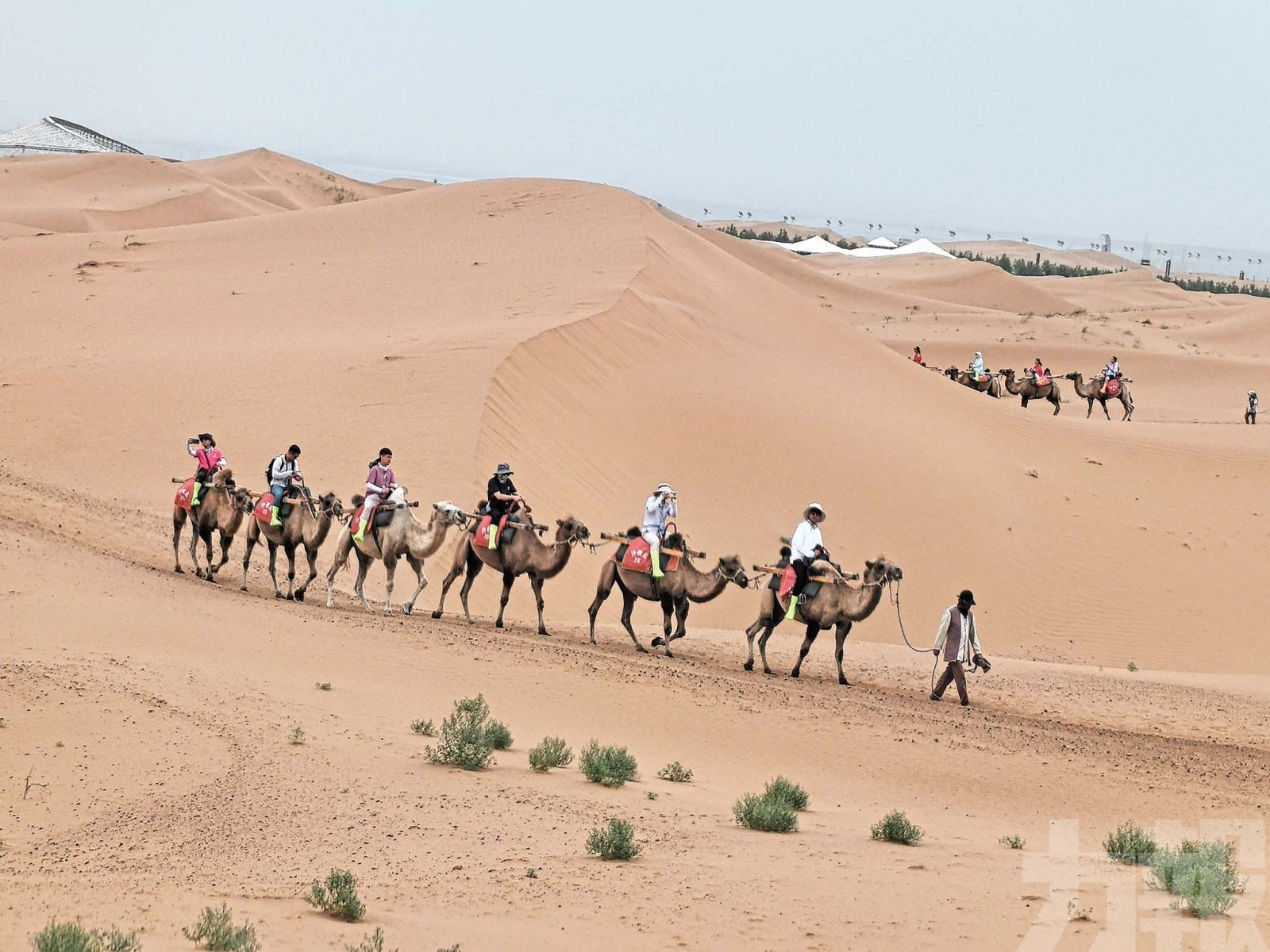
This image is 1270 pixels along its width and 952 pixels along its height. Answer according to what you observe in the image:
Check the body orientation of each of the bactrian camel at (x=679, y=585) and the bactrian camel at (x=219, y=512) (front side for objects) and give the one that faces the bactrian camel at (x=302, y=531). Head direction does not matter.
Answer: the bactrian camel at (x=219, y=512)

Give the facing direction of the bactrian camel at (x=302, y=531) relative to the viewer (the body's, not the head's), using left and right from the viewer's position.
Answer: facing the viewer and to the right of the viewer

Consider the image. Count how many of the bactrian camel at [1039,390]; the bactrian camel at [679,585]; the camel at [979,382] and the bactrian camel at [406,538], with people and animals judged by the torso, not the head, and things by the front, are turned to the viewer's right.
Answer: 2

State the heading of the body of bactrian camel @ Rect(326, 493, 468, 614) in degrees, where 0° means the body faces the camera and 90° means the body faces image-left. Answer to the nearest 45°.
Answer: approximately 270°

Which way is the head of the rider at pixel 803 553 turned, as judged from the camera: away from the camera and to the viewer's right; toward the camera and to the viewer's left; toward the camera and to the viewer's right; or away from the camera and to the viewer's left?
toward the camera and to the viewer's right

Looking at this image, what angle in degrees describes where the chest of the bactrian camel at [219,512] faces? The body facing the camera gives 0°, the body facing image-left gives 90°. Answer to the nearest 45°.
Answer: approximately 315°

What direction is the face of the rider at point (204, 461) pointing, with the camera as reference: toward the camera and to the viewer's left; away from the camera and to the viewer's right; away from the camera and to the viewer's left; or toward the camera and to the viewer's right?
toward the camera and to the viewer's left

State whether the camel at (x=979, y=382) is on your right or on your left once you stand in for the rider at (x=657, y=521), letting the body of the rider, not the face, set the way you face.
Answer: on your left

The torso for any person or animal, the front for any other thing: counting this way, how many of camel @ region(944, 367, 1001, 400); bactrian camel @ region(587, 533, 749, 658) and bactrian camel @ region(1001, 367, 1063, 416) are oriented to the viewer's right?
1

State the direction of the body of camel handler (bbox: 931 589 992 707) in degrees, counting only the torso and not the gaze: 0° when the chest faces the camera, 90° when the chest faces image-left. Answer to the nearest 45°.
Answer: approximately 315°

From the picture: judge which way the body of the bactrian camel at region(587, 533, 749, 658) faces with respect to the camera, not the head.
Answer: to the viewer's right

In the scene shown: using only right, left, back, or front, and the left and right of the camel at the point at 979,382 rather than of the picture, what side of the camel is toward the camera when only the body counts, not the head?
left

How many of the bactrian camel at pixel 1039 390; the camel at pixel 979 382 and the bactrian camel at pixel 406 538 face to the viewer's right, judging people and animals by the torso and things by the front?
1

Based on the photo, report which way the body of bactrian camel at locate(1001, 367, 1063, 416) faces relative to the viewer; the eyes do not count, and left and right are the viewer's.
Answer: facing to the left of the viewer
